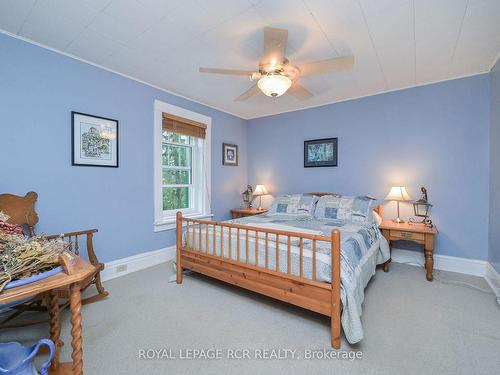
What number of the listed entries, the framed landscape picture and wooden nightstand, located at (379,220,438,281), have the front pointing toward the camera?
2

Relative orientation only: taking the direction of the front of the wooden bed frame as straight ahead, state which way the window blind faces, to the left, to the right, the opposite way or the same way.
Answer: to the left

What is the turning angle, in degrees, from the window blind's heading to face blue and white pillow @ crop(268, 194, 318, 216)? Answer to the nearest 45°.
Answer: approximately 45° to its left

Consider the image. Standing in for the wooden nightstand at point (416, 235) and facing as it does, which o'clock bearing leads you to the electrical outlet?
The electrical outlet is roughly at 2 o'clock from the wooden nightstand.

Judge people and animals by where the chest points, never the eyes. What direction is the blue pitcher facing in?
to the viewer's left

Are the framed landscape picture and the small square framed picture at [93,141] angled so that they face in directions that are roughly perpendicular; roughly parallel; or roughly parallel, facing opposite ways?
roughly perpendicular

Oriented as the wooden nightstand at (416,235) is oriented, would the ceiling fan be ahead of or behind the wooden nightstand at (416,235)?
ahead

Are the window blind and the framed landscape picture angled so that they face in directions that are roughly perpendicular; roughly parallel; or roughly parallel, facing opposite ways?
roughly perpendicular

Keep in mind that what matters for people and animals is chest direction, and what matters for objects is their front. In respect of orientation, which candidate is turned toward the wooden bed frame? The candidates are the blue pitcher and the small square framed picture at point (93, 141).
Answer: the small square framed picture

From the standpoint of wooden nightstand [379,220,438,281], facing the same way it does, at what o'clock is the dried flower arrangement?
The dried flower arrangement is roughly at 1 o'clock from the wooden nightstand.

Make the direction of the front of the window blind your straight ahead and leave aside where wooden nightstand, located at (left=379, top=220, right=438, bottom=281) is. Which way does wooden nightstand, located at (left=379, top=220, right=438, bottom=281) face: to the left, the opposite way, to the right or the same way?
to the right
